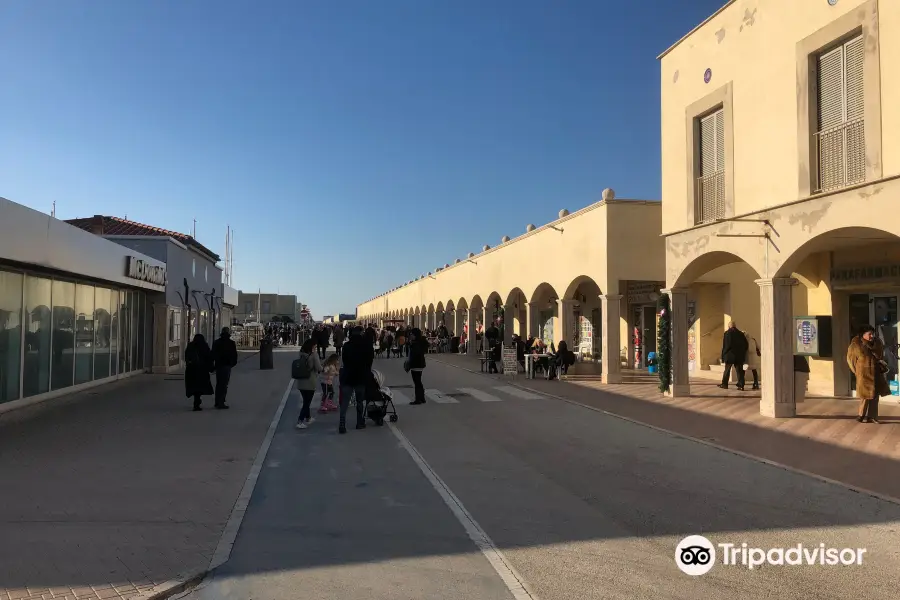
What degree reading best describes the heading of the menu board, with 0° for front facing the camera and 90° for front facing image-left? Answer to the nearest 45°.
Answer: approximately 0°

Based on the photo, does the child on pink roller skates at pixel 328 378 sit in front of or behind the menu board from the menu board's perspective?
in front

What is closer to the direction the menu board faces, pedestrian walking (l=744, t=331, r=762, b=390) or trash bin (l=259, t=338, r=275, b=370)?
the pedestrian walking

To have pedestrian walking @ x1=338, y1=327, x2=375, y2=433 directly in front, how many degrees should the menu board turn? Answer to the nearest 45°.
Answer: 0° — it already faces them

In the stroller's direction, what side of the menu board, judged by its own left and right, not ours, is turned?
front

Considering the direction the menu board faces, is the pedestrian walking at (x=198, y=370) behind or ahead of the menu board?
ahead

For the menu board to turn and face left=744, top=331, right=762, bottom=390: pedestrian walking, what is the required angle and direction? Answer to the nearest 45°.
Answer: approximately 45° to its left
